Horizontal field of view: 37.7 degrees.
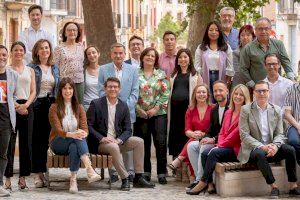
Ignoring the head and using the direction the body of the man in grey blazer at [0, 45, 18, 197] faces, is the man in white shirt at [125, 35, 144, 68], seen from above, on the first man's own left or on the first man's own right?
on the first man's own left

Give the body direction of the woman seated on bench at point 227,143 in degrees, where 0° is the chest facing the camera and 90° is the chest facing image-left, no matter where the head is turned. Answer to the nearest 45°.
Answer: approximately 45°

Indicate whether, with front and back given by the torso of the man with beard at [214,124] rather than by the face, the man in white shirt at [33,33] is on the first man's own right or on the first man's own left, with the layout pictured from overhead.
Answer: on the first man's own right

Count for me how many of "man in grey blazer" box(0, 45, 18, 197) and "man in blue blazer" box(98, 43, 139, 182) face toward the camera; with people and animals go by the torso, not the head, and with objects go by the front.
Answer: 2

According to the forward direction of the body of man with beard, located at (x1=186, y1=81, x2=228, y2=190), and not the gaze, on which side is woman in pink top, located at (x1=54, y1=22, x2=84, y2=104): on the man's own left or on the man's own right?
on the man's own right
